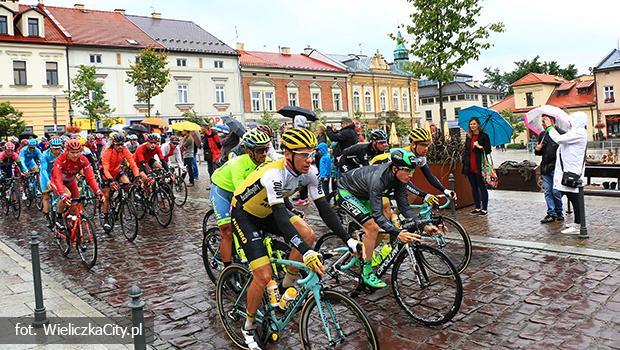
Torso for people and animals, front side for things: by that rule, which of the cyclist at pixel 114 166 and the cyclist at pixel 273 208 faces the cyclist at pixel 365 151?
the cyclist at pixel 114 166

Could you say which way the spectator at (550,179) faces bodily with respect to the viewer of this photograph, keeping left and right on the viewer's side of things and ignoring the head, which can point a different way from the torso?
facing to the left of the viewer

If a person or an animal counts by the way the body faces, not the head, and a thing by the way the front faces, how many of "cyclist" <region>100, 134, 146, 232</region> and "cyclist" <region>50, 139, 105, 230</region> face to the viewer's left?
0

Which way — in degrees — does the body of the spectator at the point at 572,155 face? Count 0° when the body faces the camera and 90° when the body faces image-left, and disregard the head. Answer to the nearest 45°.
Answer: approximately 90°

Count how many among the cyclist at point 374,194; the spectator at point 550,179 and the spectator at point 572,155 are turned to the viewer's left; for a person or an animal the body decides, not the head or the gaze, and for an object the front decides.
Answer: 2

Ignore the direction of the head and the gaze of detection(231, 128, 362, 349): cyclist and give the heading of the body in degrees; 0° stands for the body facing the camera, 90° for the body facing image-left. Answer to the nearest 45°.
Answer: approximately 315°

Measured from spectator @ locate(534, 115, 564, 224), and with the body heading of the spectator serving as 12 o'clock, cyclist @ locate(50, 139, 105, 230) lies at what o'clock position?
The cyclist is roughly at 11 o'clock from the spectator.

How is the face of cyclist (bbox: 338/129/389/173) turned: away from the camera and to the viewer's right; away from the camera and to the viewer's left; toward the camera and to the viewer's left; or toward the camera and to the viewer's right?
toward the camera and to the viewer's right

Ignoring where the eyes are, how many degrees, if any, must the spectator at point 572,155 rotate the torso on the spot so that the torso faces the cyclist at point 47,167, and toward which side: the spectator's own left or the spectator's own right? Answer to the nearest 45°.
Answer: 0° — they already face them

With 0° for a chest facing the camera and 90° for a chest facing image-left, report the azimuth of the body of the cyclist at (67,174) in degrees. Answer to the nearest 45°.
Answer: approximately 315°

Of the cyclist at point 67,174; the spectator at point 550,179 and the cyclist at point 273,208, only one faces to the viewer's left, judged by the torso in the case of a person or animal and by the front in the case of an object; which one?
the spectator

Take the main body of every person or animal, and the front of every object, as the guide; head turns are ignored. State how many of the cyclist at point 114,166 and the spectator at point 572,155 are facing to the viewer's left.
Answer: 1

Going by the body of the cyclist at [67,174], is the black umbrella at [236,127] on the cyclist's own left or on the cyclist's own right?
on the cyclist's own left
